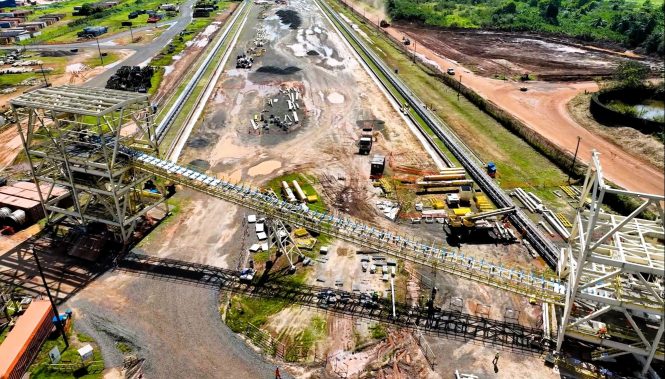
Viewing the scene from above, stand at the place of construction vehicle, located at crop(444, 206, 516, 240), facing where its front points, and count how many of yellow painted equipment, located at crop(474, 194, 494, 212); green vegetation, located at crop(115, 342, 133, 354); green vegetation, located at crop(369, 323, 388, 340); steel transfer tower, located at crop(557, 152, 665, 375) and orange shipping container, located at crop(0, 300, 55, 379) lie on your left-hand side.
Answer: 1

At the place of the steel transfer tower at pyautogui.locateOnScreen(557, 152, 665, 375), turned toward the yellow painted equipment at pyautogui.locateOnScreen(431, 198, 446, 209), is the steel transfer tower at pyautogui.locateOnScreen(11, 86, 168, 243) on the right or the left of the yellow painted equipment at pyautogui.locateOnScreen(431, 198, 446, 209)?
left
